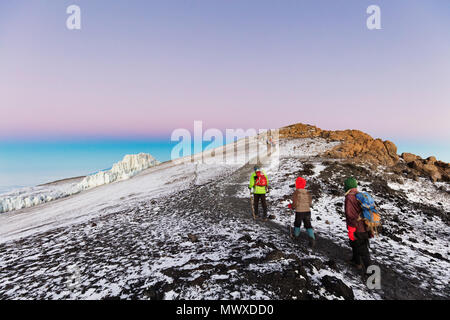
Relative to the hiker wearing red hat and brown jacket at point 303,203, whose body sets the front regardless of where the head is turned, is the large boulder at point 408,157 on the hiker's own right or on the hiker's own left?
on the hiker's own right

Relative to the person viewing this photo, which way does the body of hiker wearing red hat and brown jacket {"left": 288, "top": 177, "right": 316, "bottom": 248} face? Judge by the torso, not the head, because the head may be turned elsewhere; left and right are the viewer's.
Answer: facing away from the viewer and to the left of the viewer

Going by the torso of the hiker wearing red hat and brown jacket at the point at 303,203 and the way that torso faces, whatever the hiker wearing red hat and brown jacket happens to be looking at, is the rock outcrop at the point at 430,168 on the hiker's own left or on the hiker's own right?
on the hiker's own right
